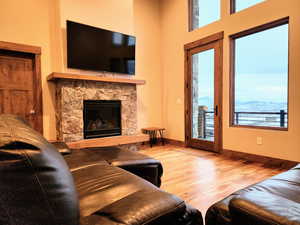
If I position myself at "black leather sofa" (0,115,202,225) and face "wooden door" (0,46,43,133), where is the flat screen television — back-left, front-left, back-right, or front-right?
front-right

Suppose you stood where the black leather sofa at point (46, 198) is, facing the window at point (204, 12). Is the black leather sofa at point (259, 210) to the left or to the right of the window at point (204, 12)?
right

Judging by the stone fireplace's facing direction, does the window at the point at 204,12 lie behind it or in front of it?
in front

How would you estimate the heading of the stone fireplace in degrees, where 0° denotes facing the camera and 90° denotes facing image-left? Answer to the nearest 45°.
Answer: approximately 315°

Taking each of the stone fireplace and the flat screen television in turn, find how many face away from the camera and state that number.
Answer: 0

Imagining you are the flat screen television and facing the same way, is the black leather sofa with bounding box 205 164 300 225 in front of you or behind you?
in front

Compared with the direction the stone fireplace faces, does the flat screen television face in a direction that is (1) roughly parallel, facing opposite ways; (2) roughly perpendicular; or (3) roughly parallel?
roughly parallel

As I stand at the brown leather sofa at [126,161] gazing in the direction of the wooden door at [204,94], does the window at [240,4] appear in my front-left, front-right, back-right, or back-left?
front-right

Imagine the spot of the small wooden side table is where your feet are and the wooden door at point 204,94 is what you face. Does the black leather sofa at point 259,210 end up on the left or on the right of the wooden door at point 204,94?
right

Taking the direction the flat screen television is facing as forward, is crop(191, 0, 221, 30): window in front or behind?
in front

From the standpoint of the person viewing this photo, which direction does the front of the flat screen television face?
facing the viewer and to the right of the viewer

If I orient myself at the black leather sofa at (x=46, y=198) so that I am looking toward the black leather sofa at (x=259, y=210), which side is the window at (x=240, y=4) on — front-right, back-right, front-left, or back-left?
front-left
